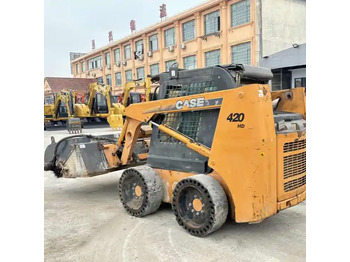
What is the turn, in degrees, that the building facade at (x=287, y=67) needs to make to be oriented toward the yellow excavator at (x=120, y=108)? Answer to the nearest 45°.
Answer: approximately 45° to its right

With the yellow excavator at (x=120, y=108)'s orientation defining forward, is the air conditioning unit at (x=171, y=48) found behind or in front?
behind

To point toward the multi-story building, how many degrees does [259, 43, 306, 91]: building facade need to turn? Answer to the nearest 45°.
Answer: approximately 90° to its right

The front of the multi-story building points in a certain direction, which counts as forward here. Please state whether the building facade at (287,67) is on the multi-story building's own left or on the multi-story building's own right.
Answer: on the multi-story building's own left

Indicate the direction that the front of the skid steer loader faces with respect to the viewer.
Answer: facing away from the viewer and to the left of the viewer

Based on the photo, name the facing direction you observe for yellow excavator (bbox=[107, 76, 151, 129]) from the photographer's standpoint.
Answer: facing the viewer and to the left of the viewer

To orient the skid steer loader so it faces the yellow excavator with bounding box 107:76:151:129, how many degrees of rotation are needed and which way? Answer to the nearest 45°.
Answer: approximately 45° to its right

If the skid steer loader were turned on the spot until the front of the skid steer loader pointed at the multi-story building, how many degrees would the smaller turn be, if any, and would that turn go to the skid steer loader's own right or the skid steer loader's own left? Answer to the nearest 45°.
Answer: approximately 45° to the skid steer loader's own right
